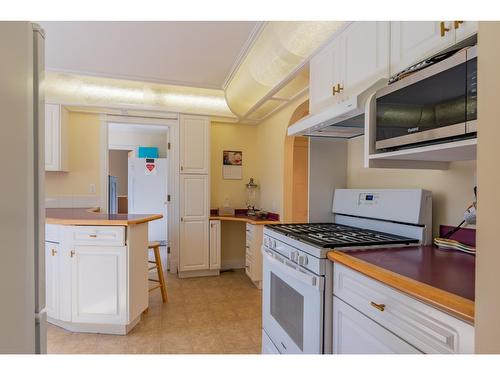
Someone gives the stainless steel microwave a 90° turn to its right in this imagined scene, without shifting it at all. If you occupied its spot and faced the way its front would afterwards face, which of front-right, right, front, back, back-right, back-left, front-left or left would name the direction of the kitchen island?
front-left

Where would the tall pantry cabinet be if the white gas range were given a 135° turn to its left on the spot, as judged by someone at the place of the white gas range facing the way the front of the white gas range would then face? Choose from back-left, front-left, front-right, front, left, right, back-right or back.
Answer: back-left

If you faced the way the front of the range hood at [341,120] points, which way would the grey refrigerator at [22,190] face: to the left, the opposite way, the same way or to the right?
the opposite way

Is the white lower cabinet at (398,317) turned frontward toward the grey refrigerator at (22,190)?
yes

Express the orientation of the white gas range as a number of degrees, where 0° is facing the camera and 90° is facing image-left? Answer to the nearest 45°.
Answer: approximately 45°

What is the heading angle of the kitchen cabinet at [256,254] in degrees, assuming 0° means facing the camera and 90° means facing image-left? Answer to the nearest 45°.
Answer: approximately 90°

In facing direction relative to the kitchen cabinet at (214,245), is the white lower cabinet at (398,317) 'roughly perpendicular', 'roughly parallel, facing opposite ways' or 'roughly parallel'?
roughly perpendicular

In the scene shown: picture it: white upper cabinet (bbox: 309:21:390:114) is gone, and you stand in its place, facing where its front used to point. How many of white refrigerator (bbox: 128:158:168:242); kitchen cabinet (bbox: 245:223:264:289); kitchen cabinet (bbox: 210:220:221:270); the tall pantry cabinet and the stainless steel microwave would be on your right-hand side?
4

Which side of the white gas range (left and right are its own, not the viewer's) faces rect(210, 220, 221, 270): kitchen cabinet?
right

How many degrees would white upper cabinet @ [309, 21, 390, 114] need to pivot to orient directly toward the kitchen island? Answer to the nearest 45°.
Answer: approximately 45° to its right

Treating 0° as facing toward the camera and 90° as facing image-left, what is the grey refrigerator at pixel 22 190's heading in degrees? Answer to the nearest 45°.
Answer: approximately 270°

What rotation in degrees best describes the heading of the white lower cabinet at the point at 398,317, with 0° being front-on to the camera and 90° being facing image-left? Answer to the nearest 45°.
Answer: approximately 45°

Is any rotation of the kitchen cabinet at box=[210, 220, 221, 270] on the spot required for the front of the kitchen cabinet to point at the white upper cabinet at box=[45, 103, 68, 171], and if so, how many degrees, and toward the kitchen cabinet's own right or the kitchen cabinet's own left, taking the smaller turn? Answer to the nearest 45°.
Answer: approximately 90° to the kitchen cabinet's own right
